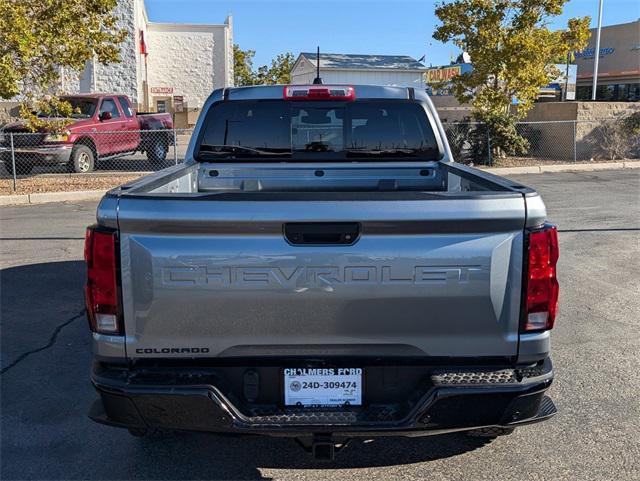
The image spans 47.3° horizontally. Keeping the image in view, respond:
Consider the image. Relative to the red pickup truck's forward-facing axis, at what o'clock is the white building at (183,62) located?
The white building is roughly at 5 o'clock from the red pickup truck.

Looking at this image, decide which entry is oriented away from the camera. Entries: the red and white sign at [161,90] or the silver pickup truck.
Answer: the silver pickup truck

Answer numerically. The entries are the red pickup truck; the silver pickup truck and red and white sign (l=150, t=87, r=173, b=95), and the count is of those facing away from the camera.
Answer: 1

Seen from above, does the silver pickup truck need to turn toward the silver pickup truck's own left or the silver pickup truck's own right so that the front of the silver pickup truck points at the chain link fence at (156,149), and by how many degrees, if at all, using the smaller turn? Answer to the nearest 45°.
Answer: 0° — it already faces it

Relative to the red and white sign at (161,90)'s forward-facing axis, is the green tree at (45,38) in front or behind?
in front

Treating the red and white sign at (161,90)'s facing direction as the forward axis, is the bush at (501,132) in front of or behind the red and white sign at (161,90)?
in front

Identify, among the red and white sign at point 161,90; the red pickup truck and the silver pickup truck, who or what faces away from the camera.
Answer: the silver pickup truck

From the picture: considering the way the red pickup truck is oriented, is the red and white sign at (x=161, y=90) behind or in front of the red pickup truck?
behind

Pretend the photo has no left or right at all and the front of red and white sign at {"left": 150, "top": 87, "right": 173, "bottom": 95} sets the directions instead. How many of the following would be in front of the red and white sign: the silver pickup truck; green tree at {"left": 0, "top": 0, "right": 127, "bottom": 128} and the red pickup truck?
3

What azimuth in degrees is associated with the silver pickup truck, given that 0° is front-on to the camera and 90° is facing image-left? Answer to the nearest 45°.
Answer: approximately 180°

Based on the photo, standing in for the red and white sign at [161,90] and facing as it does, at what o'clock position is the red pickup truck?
The red pickup truck is roughly at 12 o'clock from the red and white sign.

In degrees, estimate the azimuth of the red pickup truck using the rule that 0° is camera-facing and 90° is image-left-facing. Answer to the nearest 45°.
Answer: approximately 45°

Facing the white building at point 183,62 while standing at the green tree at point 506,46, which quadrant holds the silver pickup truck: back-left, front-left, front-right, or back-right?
back-left

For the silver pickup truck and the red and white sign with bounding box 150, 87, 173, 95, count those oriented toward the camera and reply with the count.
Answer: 1
